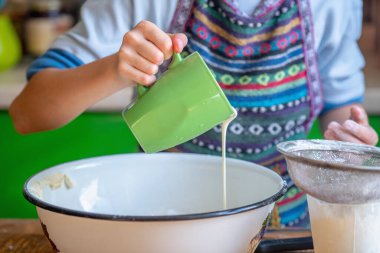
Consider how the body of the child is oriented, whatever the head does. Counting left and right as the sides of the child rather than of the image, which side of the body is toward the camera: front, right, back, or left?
front
